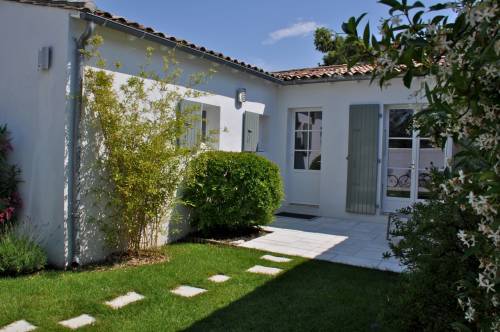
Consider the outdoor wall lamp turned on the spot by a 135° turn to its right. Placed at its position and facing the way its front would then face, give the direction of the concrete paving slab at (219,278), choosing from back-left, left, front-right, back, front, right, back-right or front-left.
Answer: left

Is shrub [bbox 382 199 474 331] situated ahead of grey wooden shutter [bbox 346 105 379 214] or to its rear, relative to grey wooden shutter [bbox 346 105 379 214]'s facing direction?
ahead

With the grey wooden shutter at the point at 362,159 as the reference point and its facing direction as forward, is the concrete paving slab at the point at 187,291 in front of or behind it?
in front

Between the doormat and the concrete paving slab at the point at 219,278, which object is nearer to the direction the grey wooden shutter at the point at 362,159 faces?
the concrete paving slab

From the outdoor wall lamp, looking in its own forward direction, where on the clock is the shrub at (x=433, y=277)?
The shrub is roughly at 1 o'clock from the outdoor wall lamp.

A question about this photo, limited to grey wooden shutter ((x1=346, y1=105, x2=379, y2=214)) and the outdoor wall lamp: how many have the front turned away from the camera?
0

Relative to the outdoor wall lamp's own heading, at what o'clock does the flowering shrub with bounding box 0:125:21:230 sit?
The flowering shrub is roughly at 3 o'clock from the outdoor wall lamp.

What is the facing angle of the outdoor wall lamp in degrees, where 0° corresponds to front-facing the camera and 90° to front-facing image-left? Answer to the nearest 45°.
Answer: approximately 315°

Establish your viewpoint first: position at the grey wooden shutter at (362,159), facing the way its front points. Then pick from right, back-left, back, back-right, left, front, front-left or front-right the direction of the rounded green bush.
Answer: front-right

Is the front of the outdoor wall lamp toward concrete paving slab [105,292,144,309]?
no

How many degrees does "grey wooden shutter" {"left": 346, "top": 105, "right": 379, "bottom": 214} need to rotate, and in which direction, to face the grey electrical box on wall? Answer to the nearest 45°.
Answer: approximately 45° to its right

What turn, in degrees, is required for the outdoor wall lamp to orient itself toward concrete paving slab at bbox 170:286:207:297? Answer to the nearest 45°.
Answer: approximately 45° to its right

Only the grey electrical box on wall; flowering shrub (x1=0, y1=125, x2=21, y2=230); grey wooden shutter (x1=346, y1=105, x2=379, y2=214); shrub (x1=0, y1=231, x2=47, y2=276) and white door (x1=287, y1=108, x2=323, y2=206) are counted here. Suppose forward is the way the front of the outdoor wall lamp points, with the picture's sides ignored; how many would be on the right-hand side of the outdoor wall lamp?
3

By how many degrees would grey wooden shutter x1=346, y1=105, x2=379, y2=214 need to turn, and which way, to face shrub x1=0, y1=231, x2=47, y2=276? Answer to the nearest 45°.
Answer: approximately 45° to its right

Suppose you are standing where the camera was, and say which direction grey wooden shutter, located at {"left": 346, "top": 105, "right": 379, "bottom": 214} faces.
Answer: facing the viewer

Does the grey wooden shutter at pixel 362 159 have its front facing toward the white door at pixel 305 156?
no

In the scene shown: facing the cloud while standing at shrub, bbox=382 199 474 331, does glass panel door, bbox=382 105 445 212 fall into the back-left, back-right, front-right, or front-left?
front-right

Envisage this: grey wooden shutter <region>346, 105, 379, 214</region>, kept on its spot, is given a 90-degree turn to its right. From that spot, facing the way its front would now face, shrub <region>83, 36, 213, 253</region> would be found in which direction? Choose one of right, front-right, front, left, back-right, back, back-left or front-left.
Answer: front-left

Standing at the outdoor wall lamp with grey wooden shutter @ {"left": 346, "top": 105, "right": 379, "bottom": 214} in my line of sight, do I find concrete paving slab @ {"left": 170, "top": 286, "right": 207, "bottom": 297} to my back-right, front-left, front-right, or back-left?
back-right
